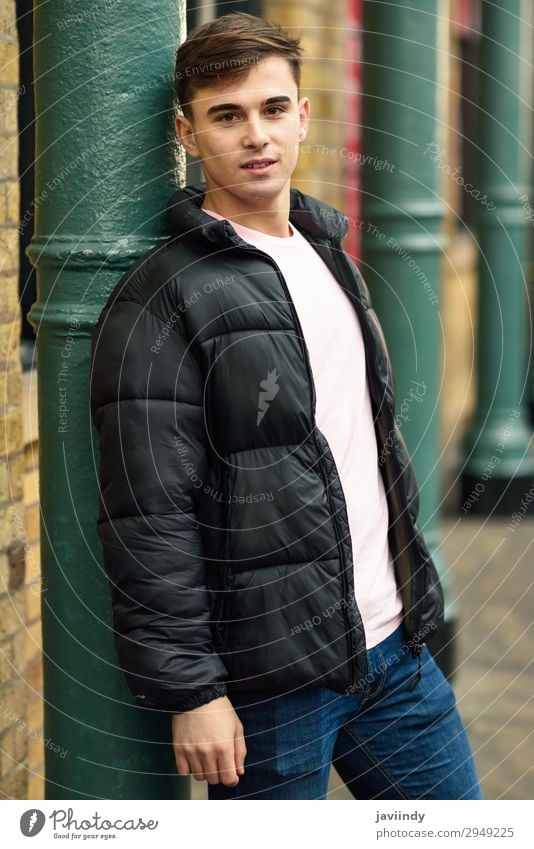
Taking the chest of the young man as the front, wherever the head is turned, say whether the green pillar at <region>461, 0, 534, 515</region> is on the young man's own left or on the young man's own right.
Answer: on the young man's own left

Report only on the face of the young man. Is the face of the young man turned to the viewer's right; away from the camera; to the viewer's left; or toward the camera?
toward the camera

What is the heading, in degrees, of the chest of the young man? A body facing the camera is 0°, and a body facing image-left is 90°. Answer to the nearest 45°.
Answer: approximately 315°

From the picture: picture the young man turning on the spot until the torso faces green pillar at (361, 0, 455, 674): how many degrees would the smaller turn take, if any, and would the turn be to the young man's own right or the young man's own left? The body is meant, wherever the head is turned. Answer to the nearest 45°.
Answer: approximately 135° to the young man's own left
